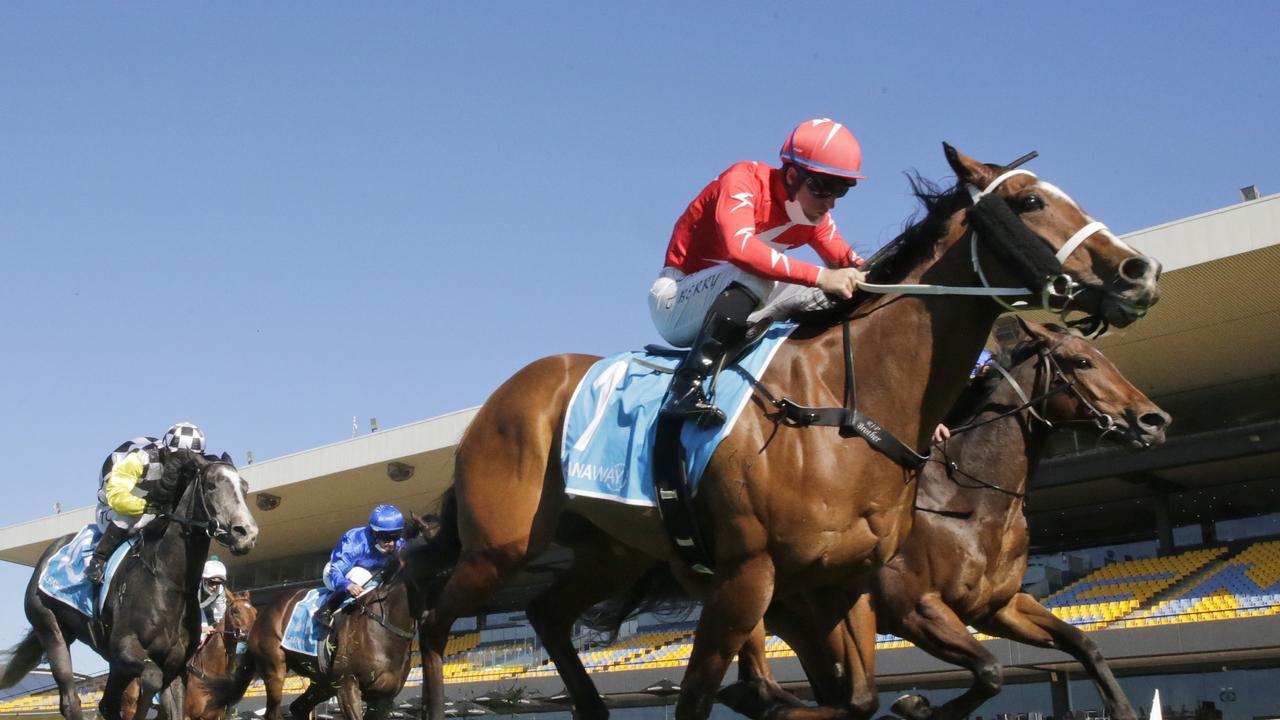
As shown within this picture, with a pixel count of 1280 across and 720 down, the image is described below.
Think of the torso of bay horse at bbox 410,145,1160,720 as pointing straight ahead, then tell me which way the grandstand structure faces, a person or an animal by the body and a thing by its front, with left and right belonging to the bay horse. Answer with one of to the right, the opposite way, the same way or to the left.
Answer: to the right

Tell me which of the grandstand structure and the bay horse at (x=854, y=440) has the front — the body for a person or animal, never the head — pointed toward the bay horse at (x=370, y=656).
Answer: the grandstand structure

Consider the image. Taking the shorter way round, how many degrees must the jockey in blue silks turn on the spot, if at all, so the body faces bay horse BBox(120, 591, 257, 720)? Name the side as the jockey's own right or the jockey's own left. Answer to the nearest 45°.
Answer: approximately 180°

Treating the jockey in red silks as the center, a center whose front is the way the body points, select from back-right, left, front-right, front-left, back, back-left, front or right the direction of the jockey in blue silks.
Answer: back

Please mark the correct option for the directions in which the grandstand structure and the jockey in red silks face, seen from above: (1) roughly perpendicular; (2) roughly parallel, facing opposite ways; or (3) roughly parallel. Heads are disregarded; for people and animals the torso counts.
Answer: roughly perpendicular

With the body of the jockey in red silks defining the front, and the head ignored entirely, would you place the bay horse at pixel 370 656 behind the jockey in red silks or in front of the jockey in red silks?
behind

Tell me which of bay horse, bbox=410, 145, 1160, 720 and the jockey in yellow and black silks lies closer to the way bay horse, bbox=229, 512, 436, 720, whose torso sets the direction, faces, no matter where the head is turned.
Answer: the bay horse

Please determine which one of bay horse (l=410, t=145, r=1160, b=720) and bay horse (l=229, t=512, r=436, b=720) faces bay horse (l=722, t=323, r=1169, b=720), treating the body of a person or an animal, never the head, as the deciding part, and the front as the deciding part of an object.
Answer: bay horse (l=229, t=512, r=436, b=720)

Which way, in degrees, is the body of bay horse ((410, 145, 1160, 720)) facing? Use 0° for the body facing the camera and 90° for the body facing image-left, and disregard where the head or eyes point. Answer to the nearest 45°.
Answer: approximately 315°

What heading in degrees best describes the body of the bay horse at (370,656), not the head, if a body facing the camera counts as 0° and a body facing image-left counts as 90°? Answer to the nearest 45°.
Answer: approximately 315°

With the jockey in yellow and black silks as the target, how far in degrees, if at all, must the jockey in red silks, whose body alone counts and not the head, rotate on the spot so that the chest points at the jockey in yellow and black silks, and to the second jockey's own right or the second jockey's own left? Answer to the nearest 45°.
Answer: approximately 180°
